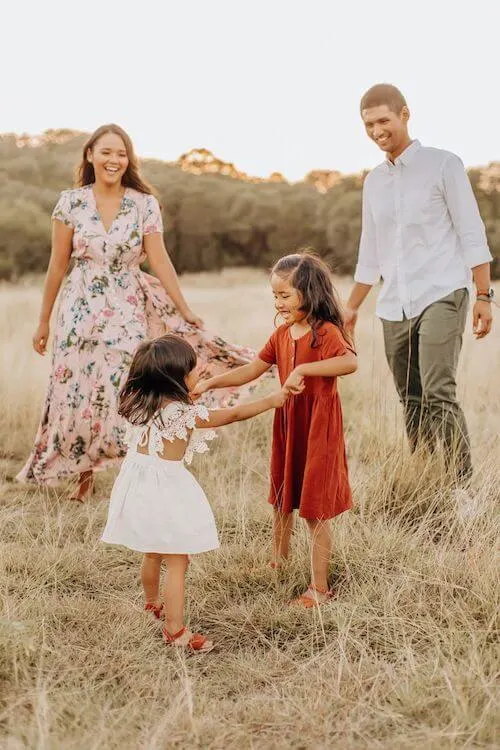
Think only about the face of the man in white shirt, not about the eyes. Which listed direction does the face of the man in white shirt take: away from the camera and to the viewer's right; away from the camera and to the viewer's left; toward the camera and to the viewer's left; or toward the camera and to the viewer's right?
toward the camera and to the viewer's left

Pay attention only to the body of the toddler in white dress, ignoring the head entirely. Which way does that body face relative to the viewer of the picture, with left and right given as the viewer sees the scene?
facing away from the viewer and to the right of the viewer

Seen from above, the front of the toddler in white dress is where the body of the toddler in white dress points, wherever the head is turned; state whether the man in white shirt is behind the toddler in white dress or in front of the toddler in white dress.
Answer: in front

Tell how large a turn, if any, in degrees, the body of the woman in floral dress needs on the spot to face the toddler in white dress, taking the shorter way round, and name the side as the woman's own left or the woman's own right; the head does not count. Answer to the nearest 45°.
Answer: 0° — they already face them

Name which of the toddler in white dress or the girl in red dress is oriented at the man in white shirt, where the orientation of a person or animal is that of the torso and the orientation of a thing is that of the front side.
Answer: the toddler in white dress

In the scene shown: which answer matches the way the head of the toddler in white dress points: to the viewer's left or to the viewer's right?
to the viewer's right

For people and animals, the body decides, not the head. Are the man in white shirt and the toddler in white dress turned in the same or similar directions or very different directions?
very different directions

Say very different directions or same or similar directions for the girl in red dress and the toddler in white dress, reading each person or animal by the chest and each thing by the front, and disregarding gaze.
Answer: very different directions

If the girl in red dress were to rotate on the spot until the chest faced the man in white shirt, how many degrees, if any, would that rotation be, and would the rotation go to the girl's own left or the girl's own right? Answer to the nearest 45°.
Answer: approximately 180°

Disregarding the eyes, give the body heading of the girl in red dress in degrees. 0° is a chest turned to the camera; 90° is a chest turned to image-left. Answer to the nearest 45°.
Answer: approximately 45°

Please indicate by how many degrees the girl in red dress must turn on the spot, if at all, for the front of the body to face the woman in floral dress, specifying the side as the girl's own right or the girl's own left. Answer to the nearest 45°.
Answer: approximately 90° to the girl's own right
